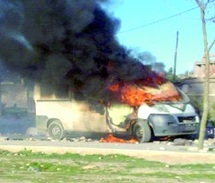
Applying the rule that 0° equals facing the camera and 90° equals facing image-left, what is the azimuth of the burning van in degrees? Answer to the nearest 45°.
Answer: approximately 315°
